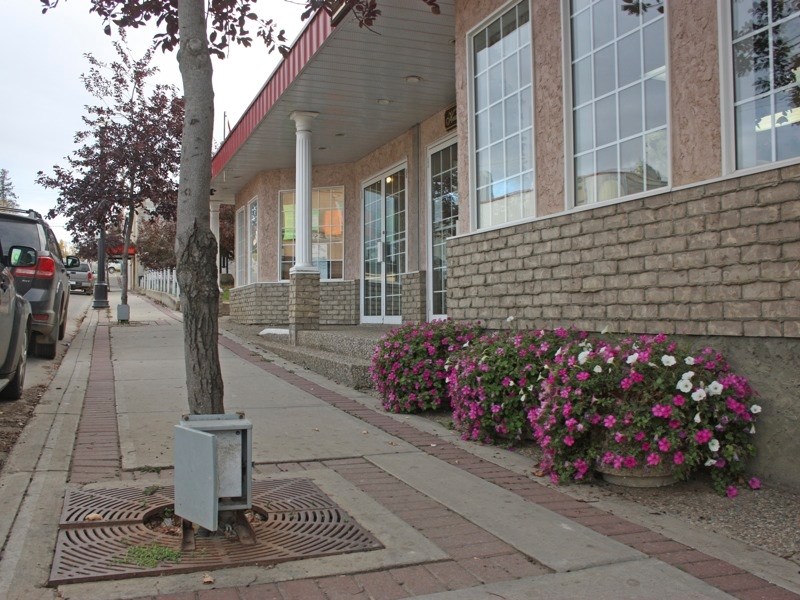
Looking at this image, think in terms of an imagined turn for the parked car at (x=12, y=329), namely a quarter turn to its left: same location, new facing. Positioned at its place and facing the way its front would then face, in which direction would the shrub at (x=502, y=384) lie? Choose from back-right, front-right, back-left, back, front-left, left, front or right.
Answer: back-left

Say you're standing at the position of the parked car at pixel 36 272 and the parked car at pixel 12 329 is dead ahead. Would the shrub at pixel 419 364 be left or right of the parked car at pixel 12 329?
left

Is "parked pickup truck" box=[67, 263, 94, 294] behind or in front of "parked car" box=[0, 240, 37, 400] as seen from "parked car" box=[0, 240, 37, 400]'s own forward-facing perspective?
in front

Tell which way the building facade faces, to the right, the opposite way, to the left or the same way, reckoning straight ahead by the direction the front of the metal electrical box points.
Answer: to the right

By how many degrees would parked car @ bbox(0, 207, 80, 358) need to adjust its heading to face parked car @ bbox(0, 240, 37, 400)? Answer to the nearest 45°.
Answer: approximately 180°

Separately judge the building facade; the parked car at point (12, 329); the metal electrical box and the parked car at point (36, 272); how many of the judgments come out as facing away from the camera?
2

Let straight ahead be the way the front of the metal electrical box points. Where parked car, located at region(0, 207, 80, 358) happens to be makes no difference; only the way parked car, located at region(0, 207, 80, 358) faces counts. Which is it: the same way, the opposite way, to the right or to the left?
the opposite way

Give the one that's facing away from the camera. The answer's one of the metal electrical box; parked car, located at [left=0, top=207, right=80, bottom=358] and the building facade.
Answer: the parked car

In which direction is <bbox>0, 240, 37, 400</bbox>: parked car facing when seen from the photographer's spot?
facing away from the viewer

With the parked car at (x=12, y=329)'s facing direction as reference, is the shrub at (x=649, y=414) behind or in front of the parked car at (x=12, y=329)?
behind

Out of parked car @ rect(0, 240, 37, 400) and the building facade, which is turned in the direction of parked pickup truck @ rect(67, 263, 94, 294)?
parked car @ rect(0, 240, 37, 400)

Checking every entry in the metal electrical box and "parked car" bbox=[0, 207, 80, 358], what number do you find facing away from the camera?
1

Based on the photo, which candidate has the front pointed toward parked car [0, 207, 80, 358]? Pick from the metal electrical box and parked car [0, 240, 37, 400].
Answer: parked car [0, 240, 37, 400]

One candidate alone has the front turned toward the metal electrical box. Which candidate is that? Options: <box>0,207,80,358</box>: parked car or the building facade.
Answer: the building facade

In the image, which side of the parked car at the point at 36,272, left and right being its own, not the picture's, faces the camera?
back
